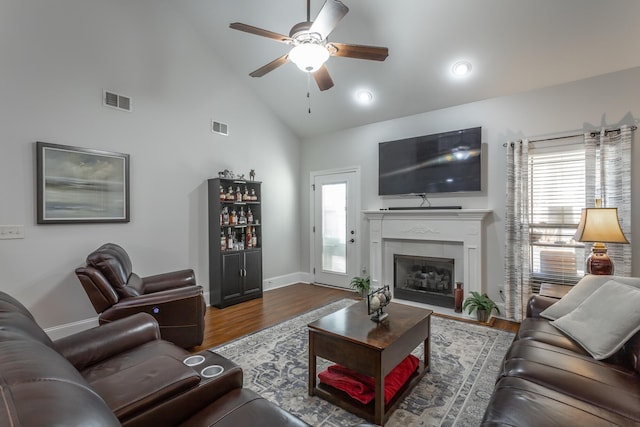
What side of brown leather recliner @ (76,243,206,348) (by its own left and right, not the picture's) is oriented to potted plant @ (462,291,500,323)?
front

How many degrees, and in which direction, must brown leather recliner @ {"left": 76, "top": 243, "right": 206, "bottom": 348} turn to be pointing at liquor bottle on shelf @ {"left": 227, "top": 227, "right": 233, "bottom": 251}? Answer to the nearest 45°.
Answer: approximately 45° to its left

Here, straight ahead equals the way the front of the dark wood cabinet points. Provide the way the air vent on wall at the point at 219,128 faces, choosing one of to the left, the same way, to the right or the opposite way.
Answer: the same way

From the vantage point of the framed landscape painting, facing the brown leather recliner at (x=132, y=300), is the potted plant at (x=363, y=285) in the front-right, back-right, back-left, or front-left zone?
front-left

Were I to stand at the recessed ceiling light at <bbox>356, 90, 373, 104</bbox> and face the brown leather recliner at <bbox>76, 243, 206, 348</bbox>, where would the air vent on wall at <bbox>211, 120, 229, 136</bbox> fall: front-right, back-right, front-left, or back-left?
front-right

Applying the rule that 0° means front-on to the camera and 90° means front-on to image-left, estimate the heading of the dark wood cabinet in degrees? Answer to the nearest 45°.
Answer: approximately 315°

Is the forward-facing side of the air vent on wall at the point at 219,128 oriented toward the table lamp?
yes

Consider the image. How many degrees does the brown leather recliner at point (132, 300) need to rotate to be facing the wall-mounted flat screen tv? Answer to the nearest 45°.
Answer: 0° — it already faces it

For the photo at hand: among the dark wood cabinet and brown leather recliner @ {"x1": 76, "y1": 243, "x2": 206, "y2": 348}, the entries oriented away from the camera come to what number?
0

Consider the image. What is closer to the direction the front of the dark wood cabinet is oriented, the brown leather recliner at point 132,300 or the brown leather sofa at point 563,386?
the brown leather sofa

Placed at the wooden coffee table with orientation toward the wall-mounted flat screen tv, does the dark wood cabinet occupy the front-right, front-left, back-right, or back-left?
front-left

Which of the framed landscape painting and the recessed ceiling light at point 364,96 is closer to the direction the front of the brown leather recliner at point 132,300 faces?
the recessed ceiling light

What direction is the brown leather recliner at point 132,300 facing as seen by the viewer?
to the viewer's right

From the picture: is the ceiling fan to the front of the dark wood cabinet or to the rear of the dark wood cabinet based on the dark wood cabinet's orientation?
to the front

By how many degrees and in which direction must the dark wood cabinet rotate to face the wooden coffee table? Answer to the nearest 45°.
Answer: approximately 45° to its right

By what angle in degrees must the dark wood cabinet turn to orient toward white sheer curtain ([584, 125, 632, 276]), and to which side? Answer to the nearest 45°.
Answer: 0° — it already faces it

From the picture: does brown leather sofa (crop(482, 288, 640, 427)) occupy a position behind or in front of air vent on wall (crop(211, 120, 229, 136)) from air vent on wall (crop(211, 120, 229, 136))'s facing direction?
in front

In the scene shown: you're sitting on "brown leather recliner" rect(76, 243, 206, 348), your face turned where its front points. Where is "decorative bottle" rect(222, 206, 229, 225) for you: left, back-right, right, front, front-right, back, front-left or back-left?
front-left

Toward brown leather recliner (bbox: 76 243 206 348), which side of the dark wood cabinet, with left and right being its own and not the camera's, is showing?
right
